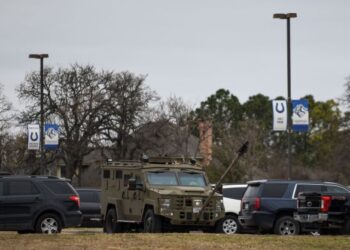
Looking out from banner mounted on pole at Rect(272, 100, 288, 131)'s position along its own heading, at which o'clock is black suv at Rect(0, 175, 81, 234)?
The black suv is roughly at 1 o'clock from the banner mounted on pole.

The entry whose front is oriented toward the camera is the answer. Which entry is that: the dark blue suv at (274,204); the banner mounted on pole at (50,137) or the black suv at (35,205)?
the banner mounted on pole

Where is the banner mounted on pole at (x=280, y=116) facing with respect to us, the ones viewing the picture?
facing the viewer

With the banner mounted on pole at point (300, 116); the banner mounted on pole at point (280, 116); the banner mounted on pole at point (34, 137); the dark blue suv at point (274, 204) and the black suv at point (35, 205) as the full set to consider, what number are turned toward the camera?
3

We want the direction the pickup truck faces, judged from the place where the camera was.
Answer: facing away from the viewer and to the right of the viewer

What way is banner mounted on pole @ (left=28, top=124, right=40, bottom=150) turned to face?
toward the camera

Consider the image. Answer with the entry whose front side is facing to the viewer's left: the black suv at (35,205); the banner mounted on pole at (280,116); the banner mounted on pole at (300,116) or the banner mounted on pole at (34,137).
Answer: the black suv

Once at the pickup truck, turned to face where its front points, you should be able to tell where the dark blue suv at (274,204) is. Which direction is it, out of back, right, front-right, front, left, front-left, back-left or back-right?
left

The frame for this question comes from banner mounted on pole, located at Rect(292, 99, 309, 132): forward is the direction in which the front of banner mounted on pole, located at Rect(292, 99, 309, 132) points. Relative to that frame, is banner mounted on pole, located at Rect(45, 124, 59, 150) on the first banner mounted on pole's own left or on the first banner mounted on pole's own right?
on the first banner mounted on pole's own right

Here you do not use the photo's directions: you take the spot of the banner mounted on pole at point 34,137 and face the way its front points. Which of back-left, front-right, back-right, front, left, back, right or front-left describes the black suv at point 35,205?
front

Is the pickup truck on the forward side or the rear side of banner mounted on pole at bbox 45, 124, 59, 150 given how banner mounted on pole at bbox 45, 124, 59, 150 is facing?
on the forward side

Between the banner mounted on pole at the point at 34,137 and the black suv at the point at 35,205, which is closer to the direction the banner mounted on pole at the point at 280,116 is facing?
the black suv

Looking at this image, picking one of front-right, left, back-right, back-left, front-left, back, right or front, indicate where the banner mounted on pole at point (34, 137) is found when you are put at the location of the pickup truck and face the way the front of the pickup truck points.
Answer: left
